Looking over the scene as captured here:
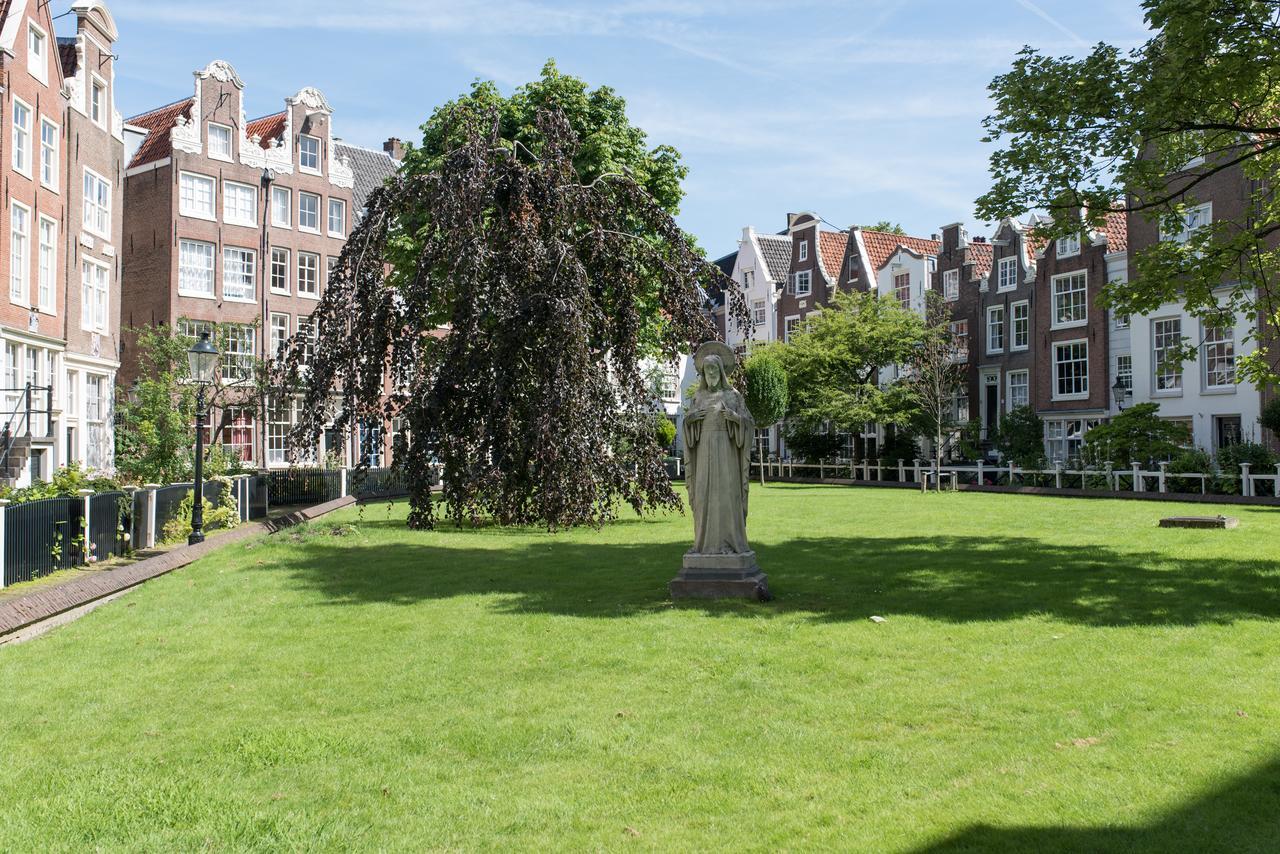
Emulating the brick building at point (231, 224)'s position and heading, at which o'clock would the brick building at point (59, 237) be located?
the brick building at point (59, 237) is roughly at 2 o'clock from the brick building at point (231, 224).

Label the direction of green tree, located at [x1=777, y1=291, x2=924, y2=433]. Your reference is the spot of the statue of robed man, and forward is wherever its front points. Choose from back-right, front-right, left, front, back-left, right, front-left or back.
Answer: back

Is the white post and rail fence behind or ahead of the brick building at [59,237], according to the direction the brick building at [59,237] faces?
ahead

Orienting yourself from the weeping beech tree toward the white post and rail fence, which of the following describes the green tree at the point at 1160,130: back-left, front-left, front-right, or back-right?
front-right

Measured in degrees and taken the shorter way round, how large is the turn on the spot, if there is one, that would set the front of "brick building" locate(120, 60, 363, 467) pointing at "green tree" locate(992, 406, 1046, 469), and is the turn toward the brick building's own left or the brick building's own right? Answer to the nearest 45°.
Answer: approximately 45° to the brick building's own left

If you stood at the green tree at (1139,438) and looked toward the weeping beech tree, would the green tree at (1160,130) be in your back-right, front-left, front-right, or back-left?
front-left

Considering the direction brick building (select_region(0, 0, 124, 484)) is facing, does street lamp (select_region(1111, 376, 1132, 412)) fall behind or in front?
in front

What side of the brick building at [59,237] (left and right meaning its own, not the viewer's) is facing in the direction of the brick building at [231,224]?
left

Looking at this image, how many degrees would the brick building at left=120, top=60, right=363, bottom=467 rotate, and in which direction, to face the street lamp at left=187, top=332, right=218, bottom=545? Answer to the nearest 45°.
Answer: approximately 45° to its right

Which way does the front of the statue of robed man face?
toward the camera

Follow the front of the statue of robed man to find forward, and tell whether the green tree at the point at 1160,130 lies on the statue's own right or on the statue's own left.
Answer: on the statue's own left

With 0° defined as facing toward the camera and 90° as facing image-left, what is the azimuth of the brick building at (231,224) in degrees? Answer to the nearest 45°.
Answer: approximately 315°

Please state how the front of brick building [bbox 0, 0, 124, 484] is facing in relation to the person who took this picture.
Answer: facing the viewer and to the right of the viewer
